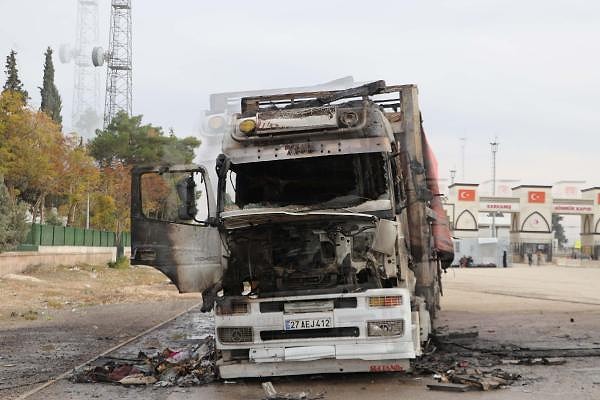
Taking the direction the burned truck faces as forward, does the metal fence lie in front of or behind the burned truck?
behind

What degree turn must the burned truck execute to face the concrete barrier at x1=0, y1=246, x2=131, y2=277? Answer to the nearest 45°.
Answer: approximately 135° to its right

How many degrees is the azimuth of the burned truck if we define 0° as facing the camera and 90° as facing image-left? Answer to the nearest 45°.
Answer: approximately 0°

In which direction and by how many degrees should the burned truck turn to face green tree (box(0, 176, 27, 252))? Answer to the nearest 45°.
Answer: approximately 135° to its right
